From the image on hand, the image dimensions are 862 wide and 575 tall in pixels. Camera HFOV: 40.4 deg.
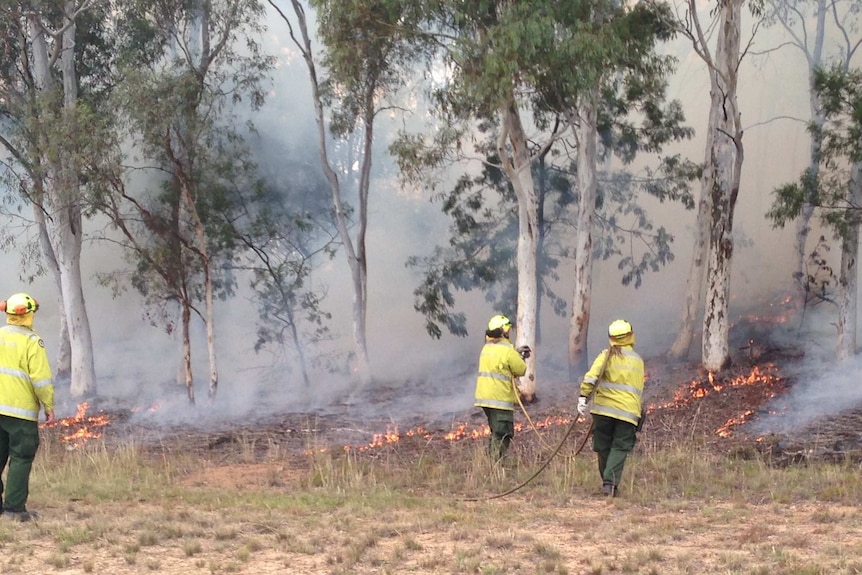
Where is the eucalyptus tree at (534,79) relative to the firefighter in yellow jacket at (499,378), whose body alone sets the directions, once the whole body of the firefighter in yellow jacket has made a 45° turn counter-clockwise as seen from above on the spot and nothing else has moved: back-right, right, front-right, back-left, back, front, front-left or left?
front

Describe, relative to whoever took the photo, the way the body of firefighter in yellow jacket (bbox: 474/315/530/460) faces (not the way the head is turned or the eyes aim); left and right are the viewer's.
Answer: facing away from the viewer and to the right of the viewer

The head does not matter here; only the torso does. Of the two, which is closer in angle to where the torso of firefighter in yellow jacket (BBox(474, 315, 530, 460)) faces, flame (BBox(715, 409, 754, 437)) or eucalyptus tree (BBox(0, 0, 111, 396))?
the flame

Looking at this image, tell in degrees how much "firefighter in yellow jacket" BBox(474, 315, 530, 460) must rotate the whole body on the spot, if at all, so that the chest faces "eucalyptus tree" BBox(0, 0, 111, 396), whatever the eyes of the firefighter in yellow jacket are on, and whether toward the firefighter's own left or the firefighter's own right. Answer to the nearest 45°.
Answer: approximately 90° to the firefighter's own left

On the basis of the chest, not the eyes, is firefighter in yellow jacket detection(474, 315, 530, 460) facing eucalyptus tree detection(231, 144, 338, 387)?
no

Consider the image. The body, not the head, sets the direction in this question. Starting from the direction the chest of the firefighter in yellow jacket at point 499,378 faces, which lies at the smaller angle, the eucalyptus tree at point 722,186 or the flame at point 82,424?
the eucalyptus tree

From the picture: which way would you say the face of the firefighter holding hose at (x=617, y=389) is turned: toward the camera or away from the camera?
away from the camera

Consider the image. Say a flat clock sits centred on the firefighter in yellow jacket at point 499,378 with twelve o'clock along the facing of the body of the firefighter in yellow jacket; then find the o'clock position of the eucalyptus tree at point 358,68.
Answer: The eucalyptus tree is roughly at 10 o'clock from the firefighter in yellow jacket.

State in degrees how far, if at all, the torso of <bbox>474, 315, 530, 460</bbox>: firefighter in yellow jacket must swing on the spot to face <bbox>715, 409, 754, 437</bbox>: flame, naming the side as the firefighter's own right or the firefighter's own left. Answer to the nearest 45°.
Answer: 0° — they already face it

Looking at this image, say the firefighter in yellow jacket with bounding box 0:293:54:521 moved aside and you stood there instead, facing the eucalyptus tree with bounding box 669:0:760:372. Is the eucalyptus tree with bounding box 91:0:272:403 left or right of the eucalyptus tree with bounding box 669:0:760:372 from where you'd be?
left

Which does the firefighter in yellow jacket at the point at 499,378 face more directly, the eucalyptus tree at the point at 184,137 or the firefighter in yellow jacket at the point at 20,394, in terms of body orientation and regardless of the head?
the eucalyptus tree

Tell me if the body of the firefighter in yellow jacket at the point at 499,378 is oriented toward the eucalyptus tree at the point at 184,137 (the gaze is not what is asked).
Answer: no

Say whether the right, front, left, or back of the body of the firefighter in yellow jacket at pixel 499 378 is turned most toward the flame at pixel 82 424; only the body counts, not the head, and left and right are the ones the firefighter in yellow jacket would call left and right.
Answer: left

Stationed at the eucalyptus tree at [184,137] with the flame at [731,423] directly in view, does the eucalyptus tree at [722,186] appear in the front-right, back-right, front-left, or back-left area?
front-left

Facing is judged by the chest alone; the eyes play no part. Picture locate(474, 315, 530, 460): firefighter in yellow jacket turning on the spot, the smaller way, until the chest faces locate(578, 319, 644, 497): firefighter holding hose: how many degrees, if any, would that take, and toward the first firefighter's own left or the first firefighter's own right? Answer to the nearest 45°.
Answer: approximately 90° to the first firefighter's own right
